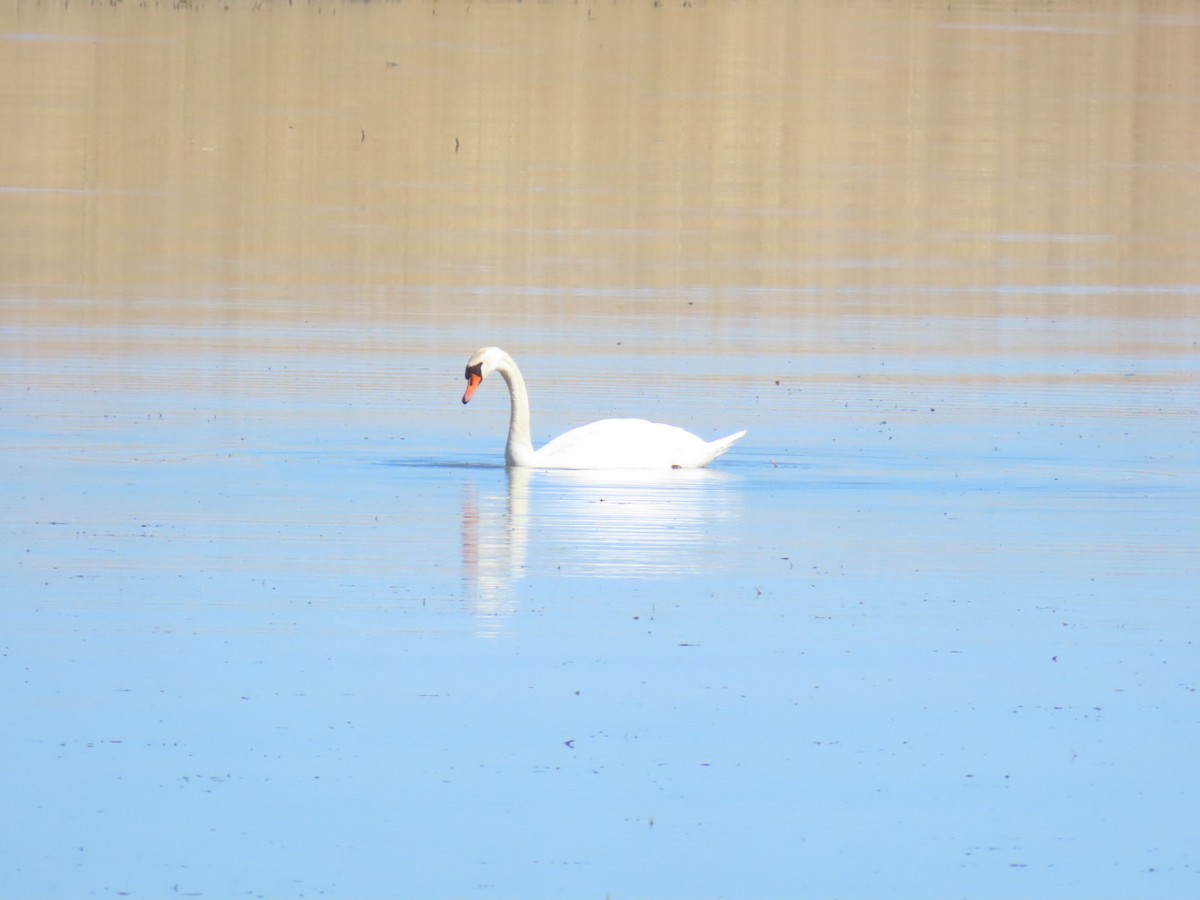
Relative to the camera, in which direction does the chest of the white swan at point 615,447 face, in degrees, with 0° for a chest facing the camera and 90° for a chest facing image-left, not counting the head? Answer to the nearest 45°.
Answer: approximately 90°
